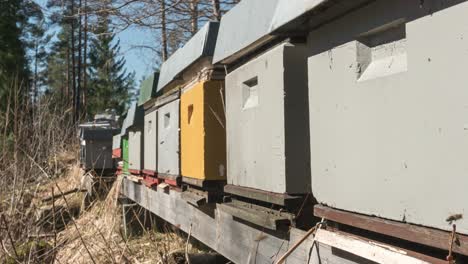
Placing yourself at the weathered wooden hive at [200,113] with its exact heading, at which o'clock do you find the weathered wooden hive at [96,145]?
the weathered wooden hive at [96,145] is roughly at 4 o'clock from the weathered wooden hive at [200,113].

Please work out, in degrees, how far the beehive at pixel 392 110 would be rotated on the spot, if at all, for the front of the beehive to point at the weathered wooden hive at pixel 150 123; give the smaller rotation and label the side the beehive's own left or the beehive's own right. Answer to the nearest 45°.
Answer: approximately 90° to the beehive's own right

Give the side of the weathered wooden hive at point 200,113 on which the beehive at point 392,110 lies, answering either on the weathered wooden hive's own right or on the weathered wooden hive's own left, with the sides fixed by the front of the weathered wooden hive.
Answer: on the weathered wooden hive's own left

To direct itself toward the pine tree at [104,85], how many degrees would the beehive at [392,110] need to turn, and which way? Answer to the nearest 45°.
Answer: approximately 90° to its right

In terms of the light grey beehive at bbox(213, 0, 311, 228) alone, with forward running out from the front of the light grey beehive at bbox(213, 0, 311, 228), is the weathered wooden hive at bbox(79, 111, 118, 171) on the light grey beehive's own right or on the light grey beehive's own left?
on the light grey beehive's own right

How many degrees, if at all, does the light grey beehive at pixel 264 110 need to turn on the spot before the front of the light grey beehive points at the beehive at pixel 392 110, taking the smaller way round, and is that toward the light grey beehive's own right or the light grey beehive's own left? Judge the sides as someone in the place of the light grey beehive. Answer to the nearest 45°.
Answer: approximately 90° to the light grey beehive's own left

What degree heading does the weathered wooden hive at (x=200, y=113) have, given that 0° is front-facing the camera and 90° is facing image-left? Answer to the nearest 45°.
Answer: approximately 45°
